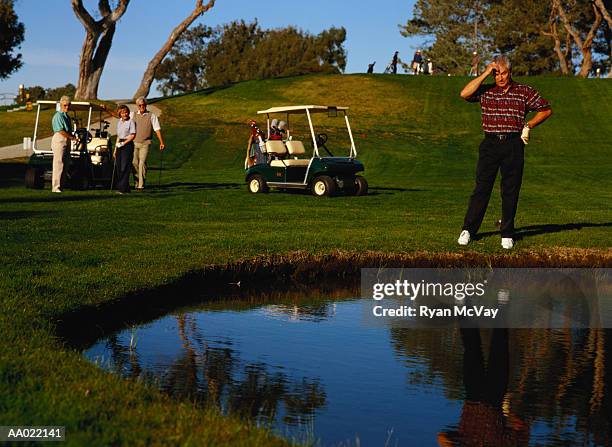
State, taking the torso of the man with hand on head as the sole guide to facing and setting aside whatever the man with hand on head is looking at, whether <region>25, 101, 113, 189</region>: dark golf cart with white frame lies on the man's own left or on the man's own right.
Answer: on the man's own right

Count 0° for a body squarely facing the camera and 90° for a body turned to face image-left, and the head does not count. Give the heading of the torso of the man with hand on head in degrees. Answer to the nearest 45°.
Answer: approximately 0°

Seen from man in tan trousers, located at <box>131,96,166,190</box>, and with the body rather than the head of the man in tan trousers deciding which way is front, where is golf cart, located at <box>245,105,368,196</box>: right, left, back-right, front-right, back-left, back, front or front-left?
left

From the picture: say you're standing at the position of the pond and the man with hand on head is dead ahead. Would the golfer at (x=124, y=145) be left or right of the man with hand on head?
left

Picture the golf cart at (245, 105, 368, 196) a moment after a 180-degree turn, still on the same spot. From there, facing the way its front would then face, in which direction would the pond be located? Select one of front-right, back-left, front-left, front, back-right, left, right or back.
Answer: back-left

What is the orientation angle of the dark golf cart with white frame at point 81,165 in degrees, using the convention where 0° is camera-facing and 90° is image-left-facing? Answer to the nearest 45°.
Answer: approximately 45°
